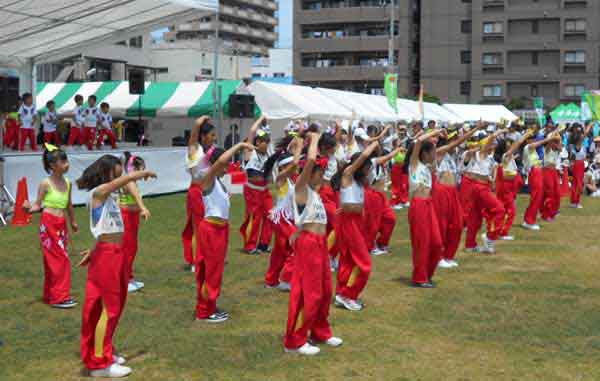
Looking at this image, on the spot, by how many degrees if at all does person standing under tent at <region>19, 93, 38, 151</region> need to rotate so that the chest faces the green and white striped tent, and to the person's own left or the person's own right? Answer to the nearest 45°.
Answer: approximately 135° to the person's own left

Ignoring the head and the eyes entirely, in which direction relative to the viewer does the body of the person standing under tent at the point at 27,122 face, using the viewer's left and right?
facing the viewer

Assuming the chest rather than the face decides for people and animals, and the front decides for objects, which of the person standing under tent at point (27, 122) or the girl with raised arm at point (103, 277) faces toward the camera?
the person standing under tent

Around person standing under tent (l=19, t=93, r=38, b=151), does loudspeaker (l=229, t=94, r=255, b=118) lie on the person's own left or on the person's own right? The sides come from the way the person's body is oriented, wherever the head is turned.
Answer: on the person's own left
